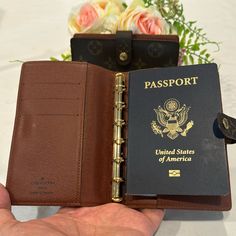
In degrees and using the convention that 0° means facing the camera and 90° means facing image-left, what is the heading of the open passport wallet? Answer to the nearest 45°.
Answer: approximately 0°

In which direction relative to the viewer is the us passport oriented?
toward the camera
